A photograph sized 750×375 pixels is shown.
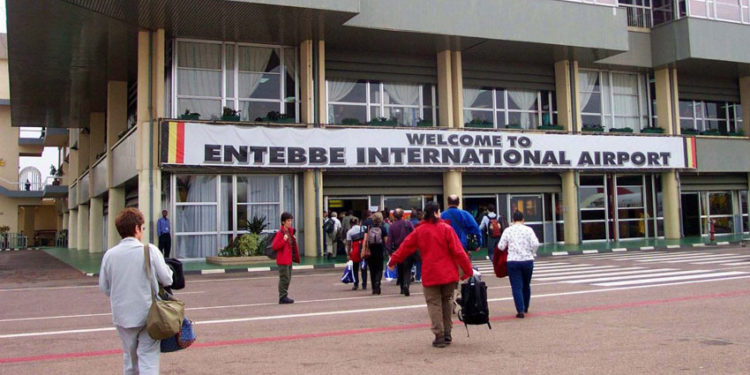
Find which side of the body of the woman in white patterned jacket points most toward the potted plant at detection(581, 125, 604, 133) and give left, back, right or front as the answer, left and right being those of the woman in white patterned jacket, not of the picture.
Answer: front

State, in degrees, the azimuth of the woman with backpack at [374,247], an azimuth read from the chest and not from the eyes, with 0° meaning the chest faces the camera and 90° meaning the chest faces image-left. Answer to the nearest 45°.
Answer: approximately 180°

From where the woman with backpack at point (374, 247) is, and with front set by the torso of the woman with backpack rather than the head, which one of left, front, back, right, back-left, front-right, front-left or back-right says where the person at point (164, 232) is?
front-left

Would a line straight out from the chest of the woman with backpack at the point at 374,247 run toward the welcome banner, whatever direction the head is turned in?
yes

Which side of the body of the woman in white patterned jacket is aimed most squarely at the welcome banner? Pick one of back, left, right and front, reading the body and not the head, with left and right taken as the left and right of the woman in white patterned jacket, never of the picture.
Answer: front

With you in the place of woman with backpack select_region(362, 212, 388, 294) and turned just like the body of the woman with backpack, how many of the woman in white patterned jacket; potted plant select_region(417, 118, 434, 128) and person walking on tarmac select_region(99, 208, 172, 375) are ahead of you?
1

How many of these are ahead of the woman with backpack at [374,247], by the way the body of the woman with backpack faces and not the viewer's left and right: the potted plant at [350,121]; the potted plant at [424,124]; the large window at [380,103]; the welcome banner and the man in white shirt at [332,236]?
5

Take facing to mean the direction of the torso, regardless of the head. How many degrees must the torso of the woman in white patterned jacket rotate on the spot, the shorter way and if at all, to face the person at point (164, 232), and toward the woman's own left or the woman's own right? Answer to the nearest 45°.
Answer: approximately 45° to the woman's own left

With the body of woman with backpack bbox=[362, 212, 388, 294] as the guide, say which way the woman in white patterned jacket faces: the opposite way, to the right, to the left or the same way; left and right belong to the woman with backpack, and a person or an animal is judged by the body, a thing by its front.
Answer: the same way

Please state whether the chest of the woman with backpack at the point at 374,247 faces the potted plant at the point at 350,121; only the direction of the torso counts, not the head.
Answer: yes

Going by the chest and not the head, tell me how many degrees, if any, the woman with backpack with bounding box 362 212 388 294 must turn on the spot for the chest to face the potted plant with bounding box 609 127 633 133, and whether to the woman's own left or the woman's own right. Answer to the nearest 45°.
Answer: approximately 45° to the woman's own right

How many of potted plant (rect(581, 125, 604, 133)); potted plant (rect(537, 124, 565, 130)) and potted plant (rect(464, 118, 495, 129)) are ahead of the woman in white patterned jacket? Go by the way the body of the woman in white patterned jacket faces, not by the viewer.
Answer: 3

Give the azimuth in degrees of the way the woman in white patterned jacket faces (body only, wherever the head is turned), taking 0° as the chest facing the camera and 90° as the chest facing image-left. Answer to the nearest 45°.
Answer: approximately 180°
